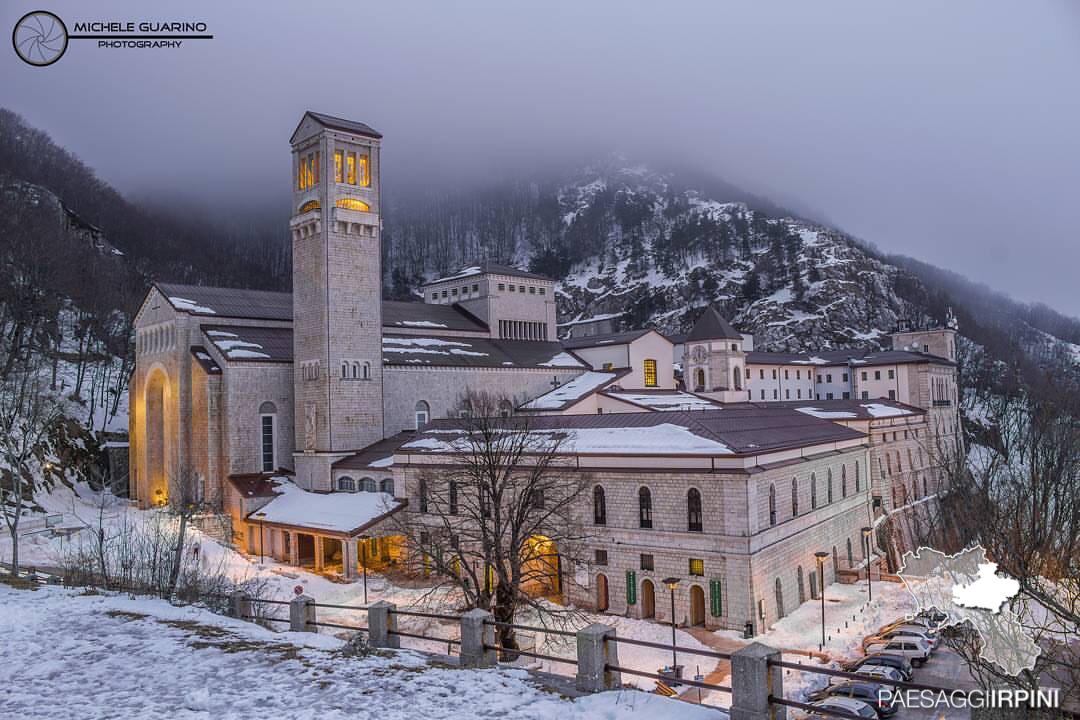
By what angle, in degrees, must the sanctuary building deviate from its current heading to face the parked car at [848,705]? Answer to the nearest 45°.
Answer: approximately 90° to its left

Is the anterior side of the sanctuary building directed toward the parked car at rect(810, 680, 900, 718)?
no

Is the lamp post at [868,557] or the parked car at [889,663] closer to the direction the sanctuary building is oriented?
the parked car

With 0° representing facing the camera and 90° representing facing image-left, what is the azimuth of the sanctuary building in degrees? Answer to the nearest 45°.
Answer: approximately 45°

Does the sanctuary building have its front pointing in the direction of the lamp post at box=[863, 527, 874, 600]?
no

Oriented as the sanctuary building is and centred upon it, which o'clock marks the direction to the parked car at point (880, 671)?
The parked car is roughly at 9 o'clock from the sanctuary building.

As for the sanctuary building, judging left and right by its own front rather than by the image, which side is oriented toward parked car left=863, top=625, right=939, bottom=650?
left

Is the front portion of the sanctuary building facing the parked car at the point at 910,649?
no
